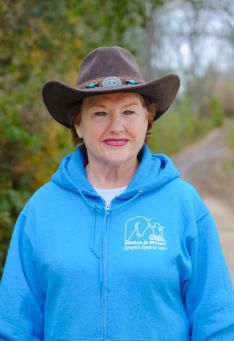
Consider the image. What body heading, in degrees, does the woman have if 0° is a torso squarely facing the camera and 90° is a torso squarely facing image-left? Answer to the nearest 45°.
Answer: approximately 0°
